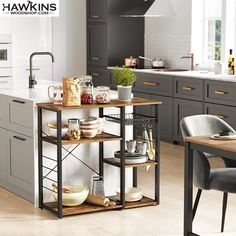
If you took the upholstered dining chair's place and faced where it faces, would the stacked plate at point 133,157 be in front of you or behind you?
behind

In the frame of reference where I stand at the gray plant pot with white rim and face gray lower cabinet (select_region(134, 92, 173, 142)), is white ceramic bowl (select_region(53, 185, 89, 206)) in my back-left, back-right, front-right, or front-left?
back-left

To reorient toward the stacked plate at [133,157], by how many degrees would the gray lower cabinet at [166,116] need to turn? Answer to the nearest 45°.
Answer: approximately 45° to its left

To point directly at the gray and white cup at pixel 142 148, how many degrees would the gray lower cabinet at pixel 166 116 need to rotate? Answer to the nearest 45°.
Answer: approximately 45° to its left

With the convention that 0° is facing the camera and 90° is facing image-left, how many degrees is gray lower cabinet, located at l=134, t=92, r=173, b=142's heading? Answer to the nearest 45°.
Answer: approximately 45°

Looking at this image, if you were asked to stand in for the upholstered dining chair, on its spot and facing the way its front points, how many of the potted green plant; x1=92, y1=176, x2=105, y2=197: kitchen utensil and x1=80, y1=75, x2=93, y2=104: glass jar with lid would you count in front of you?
0

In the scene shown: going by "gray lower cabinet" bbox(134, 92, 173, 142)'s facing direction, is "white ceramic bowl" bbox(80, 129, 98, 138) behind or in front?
in front

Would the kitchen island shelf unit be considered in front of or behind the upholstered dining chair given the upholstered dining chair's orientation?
behind
